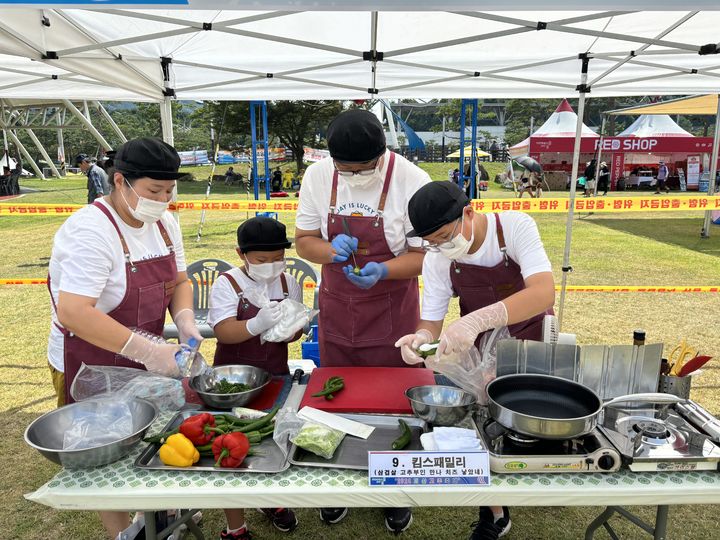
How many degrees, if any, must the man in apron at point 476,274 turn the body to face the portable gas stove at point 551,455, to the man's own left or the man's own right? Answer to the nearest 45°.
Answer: approximately 45° to the man's own left

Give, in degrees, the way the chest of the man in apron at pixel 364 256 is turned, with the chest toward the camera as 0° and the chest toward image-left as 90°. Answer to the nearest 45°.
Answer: approximately 0°

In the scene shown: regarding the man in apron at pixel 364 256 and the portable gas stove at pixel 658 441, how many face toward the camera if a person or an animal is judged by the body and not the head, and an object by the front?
2

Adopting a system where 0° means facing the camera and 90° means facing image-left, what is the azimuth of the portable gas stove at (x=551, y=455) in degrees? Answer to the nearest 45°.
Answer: approximately 0°

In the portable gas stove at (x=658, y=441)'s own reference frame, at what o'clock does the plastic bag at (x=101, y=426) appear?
The plastic bag is roughly at 2 o'clock from the portable gas stove.

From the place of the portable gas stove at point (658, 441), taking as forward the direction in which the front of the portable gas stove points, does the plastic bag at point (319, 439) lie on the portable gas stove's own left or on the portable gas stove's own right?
on the portable gas stove's own right

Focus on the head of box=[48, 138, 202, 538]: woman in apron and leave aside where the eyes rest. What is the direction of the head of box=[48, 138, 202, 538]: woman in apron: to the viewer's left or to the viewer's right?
to the viewer's right
